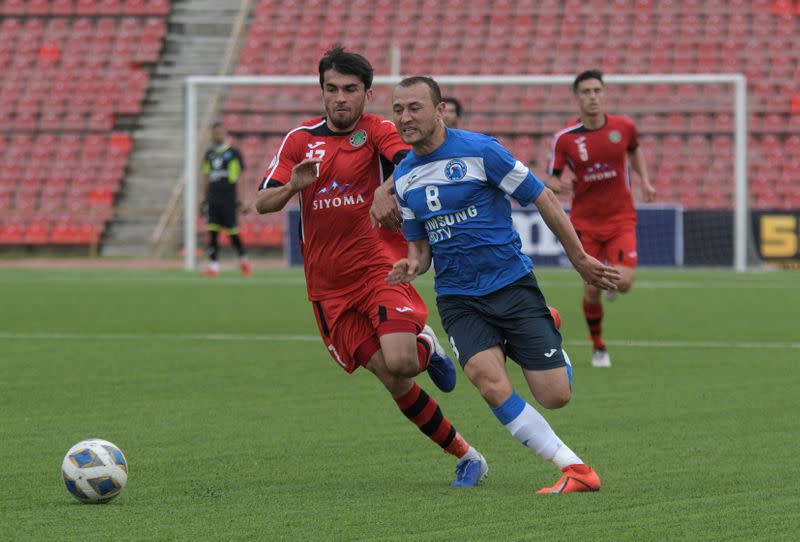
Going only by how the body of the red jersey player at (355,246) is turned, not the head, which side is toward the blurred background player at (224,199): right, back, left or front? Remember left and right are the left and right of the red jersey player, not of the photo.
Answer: back

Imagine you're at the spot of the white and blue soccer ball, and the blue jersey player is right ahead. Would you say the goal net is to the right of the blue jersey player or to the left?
left

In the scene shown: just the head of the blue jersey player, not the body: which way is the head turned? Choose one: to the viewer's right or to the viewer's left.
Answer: to the viewer's left

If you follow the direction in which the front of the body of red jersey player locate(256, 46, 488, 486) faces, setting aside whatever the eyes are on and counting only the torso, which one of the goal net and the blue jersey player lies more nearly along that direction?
the blue jersey player

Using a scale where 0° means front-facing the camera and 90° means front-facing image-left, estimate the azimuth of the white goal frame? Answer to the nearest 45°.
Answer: approximately 0°

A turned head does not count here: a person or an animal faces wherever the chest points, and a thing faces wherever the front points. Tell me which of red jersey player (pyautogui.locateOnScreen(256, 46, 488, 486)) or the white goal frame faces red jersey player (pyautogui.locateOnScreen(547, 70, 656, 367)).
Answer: the white goal frame

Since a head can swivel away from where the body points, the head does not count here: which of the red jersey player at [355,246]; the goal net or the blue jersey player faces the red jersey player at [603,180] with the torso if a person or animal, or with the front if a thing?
the goal net
